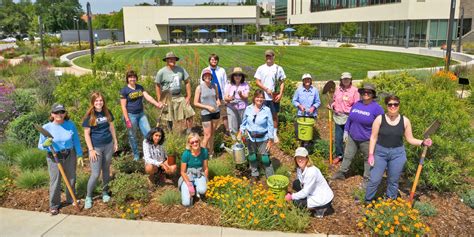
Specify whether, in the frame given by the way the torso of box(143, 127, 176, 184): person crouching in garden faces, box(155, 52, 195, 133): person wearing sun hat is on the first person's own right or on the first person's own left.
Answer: on the first person's own left

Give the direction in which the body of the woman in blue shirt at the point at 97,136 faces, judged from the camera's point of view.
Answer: toward the camera

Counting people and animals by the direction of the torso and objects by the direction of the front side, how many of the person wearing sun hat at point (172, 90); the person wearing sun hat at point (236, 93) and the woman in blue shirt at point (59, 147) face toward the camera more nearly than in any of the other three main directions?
3

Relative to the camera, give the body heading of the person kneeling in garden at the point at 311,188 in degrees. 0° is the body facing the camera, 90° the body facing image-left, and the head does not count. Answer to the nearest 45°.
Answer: approximately 45°

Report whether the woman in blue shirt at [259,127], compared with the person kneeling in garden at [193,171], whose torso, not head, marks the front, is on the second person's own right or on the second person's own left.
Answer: on the second person's own left

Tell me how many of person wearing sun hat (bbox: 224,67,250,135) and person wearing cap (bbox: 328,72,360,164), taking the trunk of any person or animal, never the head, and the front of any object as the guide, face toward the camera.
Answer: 2

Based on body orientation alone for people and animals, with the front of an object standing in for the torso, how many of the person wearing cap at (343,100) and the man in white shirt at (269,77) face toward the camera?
2

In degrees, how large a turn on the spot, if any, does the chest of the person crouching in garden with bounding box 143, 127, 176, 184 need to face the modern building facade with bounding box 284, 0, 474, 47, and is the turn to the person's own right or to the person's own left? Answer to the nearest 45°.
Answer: approximately 90° to the person's own left

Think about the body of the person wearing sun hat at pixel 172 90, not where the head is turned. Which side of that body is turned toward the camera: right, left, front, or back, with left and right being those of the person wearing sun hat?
front

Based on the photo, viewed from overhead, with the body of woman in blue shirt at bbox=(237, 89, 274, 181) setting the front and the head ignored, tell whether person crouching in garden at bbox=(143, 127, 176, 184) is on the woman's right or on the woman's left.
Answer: on the woman's right

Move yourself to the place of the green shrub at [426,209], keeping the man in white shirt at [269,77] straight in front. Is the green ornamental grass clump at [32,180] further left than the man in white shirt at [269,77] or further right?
left

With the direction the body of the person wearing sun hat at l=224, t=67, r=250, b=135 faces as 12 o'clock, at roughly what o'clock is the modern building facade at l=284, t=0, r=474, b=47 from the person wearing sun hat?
The modern building facade is roughly at 7 o'clock from the person wearing sun hat.

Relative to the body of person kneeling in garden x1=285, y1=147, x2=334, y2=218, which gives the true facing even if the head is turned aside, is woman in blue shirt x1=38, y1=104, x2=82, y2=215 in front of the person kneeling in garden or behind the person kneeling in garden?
in front

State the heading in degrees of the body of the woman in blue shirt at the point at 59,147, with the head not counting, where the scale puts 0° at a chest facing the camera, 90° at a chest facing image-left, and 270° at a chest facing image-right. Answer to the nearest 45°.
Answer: approximately 0°
